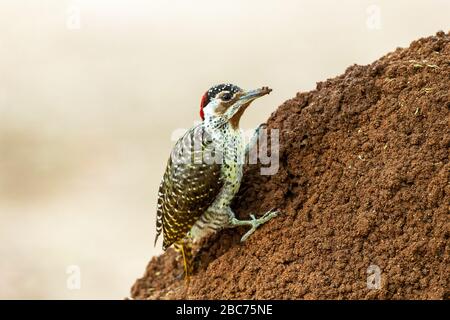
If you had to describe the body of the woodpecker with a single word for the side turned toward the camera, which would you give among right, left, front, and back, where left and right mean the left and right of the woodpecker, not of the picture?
right
